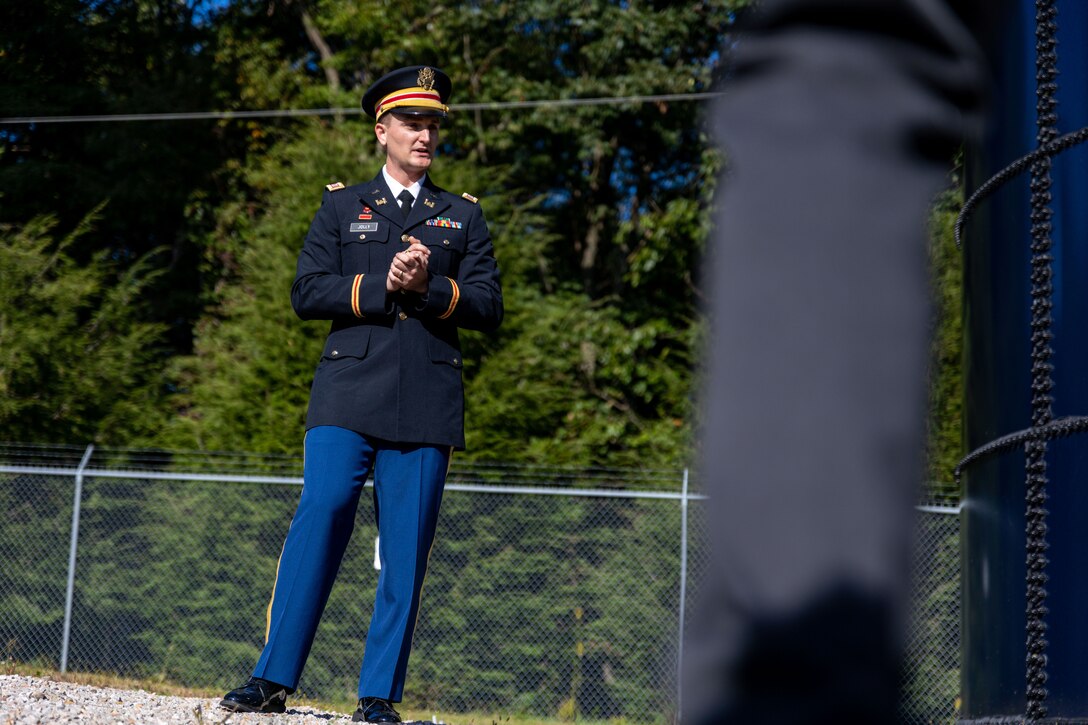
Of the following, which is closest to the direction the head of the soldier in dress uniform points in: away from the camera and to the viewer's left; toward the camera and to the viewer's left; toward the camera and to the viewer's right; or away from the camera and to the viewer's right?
toward the camera and to the viewer's right

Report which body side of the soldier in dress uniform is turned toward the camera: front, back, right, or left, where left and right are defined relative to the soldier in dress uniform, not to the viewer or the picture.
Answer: front

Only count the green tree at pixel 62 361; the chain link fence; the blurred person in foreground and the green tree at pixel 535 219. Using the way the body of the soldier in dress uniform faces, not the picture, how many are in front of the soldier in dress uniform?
1

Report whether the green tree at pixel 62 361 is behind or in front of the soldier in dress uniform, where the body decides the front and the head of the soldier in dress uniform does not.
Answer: behind

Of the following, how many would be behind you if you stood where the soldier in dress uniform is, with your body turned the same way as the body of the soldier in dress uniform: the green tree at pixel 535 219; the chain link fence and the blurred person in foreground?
2

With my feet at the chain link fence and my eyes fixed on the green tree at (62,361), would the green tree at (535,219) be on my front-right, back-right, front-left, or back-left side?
front-right

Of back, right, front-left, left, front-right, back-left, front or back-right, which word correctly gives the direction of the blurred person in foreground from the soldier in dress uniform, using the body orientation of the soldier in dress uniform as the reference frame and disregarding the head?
front

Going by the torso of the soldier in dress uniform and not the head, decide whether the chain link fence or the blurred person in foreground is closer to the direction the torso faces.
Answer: the blurred person in foreground

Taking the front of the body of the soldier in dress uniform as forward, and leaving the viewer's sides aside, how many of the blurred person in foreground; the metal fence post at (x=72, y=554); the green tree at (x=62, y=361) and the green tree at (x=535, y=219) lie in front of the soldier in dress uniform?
1

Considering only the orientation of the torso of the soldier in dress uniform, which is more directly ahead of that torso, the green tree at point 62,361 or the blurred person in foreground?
the blurred person in foreground

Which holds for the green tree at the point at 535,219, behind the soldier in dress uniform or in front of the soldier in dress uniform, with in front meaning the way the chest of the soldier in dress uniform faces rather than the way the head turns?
behind

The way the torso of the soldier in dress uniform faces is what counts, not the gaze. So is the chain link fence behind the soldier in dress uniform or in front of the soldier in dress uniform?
behind

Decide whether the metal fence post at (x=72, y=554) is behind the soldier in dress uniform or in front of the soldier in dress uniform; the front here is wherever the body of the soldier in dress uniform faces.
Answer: behind
